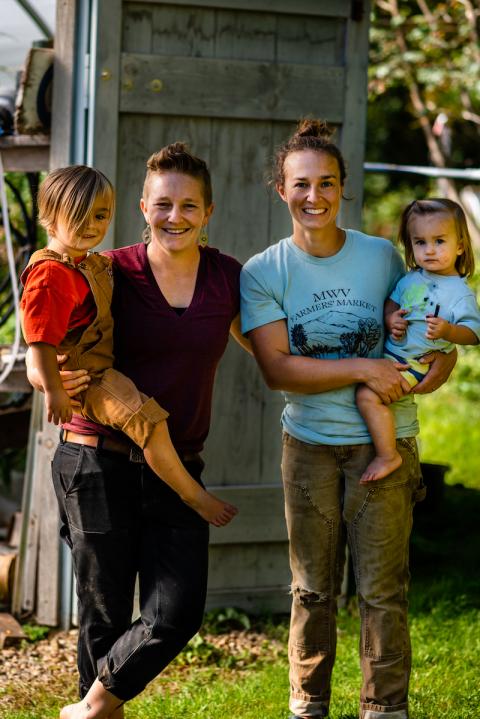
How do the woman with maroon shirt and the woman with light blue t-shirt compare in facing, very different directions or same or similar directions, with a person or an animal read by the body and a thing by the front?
same or similar directions

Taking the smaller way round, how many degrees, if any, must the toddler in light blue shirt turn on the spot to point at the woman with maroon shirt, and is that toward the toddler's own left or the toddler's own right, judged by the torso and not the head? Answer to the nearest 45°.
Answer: approximately 45° to the toddler's own right

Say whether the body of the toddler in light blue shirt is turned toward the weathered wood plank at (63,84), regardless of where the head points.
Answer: no

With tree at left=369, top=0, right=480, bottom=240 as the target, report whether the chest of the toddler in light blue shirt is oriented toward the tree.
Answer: no

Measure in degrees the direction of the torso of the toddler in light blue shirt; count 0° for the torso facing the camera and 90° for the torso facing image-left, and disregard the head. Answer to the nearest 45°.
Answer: approximately 45°

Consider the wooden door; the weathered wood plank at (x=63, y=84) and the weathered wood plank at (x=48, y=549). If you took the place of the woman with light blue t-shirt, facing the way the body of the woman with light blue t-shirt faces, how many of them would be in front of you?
0

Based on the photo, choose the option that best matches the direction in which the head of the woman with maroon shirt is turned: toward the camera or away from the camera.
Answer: toward the camera

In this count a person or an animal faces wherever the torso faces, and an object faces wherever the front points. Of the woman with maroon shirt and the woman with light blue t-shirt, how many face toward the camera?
2

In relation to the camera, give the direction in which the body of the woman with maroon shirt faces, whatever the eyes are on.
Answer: toward the camera

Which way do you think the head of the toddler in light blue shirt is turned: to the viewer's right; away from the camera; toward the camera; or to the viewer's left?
toward the camera

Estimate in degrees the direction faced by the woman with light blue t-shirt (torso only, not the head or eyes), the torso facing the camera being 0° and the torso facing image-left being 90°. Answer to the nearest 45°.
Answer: approximately 0°

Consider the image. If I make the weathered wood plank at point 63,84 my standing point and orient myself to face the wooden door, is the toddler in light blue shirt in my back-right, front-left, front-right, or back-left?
front-right

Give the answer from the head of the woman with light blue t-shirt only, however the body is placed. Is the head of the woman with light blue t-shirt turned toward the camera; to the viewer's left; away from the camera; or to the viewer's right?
toward the camera

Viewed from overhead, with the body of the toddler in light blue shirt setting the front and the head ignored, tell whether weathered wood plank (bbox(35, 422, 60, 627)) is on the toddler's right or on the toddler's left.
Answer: on the toddler's right

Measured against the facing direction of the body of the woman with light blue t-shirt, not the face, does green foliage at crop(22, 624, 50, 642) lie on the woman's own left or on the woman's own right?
on the woman's own right
